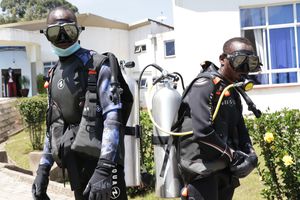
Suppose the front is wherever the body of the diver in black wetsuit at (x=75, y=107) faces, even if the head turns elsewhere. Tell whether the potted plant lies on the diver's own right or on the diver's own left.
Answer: on the diver's own right

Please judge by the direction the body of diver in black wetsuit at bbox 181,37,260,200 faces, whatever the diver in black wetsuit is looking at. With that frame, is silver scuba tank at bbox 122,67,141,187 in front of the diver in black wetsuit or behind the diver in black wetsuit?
behind

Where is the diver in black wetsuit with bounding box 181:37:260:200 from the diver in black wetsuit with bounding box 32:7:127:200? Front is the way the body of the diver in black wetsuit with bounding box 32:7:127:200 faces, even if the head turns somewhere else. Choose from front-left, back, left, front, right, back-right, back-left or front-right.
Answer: back-left

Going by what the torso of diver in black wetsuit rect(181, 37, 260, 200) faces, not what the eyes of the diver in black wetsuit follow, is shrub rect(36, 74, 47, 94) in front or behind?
behind

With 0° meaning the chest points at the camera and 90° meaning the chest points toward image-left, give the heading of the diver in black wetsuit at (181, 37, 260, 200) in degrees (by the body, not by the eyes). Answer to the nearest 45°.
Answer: approximately 315°

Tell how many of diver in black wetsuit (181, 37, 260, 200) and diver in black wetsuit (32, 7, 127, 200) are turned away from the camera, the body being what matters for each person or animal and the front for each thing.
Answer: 0

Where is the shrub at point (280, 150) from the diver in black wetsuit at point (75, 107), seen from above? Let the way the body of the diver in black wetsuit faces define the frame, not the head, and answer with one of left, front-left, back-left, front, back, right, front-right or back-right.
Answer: back

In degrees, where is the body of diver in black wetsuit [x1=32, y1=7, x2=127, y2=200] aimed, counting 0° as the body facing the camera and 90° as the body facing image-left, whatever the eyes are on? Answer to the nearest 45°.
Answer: approximately 45°

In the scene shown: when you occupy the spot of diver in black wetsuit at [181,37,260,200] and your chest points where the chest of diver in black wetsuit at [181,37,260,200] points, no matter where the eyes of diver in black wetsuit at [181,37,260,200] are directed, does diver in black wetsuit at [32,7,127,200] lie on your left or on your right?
on your right
